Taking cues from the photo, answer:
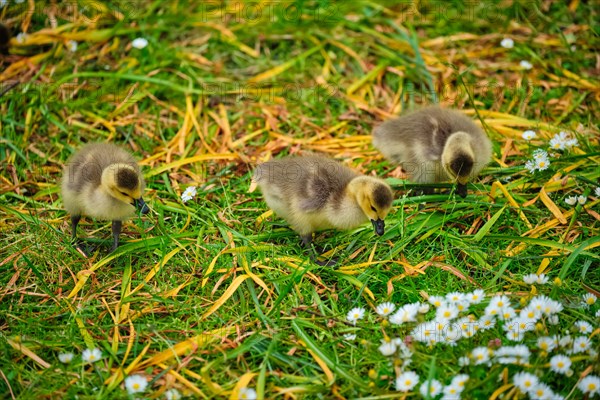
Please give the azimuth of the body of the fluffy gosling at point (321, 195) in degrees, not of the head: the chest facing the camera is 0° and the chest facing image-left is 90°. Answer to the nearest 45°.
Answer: approximately 270°

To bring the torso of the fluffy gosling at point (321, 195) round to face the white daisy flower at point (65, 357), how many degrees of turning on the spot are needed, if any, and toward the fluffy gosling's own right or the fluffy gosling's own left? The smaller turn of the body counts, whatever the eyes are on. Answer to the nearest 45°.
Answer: approximately 135° to the fluffy gosling's own right

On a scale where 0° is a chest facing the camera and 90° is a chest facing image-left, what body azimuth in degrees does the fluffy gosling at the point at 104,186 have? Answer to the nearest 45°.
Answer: approximately 315°

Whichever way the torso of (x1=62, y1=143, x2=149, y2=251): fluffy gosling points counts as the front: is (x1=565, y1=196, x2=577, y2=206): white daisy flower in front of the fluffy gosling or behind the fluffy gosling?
in front

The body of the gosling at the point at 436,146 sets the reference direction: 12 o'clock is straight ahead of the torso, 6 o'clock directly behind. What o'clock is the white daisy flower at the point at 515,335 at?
The white daisy flower is roughly at 1 o'clock from the gosling.

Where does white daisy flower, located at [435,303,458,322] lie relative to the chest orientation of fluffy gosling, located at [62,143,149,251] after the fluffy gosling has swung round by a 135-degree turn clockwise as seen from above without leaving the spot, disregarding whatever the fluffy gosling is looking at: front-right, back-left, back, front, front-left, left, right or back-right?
back-left

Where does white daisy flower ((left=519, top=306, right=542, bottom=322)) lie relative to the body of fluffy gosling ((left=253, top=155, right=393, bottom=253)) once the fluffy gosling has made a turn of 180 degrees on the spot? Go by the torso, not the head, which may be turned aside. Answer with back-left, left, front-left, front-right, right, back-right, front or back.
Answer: back-left

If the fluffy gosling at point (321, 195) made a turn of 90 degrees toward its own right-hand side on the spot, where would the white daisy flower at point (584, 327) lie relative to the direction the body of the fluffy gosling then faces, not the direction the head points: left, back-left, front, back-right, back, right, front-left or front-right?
front-left

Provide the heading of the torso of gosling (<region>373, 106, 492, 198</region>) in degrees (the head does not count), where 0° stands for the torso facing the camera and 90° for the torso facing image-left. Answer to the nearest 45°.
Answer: approximately 315°

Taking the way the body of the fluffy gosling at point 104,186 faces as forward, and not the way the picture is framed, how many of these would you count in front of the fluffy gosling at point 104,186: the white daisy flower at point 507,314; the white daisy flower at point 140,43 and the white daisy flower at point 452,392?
2

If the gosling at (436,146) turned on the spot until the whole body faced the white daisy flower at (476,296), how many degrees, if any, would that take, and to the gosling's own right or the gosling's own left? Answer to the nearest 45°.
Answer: approximately 45° to the gosling's own right

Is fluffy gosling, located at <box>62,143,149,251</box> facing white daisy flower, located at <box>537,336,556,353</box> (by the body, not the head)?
yes

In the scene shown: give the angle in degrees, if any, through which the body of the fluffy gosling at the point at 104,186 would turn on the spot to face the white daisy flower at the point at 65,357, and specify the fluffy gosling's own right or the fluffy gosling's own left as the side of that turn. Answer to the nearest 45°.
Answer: approximately 45° to the fluffy gosling's own right

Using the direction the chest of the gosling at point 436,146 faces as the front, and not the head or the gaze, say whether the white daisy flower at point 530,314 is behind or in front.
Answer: in front

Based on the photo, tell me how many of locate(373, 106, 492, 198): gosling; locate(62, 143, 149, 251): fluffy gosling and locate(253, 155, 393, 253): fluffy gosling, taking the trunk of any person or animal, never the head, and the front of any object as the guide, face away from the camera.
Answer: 0

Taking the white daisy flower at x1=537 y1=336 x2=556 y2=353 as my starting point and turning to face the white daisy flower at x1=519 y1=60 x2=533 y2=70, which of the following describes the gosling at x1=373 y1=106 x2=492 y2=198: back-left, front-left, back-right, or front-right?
front-left

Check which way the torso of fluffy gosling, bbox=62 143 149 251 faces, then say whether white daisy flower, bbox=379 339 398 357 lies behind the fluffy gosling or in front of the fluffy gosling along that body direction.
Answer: in front

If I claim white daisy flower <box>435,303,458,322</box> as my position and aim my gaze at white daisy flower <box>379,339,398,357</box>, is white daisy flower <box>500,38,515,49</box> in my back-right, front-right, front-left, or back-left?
back-right
